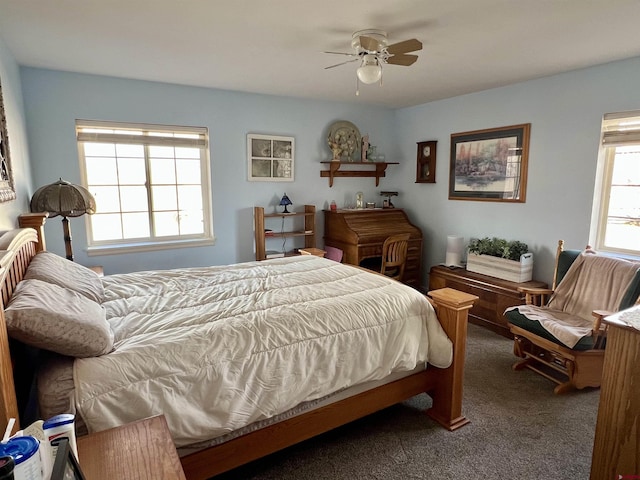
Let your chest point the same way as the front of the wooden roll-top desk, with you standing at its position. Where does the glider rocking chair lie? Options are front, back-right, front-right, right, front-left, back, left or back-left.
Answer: front

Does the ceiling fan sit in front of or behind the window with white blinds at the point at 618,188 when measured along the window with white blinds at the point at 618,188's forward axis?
in front

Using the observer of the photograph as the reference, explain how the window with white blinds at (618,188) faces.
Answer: facing the viewer and to the left of the viewer

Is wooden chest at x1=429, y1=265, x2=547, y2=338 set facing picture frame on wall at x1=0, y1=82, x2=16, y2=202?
yes

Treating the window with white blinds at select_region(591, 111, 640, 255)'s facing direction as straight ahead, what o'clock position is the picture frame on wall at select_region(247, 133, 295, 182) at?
The picture frame on wall is roughly at 1 o'clock from the window with white blinds.

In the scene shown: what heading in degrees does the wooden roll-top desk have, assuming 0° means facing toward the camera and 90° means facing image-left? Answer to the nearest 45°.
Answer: approximately 315°

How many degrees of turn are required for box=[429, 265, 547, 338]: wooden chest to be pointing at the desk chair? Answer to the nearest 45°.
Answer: approximately 45° to its right

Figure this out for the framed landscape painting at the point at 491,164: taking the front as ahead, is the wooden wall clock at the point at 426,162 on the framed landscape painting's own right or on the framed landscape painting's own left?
on the framed landscape painting's own right

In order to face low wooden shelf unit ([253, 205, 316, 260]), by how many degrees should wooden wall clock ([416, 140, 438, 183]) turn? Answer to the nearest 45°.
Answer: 0° — it already faces it

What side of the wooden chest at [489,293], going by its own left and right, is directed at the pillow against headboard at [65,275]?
front

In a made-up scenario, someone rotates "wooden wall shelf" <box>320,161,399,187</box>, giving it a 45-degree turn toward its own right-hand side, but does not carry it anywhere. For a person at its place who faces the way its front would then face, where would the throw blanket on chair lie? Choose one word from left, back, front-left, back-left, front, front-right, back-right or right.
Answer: front-left

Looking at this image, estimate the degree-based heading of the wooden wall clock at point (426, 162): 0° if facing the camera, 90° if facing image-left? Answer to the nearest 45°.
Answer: approximately 45°

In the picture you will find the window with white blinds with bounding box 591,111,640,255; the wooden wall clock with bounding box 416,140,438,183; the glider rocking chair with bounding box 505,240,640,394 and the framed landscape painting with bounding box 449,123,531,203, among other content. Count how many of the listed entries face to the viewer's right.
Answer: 0

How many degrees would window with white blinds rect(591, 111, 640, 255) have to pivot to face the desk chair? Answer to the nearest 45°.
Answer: approximately 45° to its right

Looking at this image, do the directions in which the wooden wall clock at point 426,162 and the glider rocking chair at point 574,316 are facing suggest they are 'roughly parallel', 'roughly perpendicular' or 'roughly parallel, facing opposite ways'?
roughly parallel

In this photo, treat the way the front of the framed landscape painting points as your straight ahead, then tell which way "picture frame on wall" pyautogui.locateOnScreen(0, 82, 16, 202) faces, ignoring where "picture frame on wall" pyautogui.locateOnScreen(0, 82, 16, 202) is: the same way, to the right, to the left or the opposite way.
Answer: the opposite way

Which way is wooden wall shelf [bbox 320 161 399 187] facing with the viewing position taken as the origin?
facing the viewer and to the right of the viewer

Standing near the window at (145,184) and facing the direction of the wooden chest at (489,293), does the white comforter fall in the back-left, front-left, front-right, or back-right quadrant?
front-right
